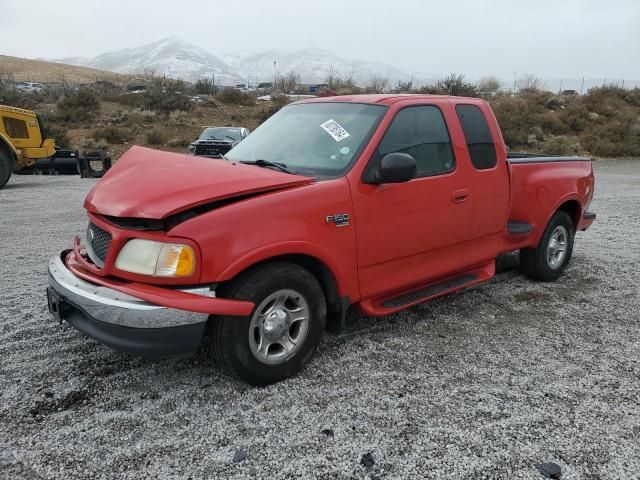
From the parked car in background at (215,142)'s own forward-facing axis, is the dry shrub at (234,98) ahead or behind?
behind

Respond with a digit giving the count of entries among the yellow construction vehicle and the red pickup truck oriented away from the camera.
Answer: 0

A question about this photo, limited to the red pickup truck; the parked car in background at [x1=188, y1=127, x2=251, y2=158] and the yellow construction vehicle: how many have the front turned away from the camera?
0

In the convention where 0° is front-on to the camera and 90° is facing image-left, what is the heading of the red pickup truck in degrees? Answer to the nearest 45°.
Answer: approximately 45°

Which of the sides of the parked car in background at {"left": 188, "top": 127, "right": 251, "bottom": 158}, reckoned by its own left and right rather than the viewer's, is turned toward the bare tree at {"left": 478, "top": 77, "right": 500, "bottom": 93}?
back

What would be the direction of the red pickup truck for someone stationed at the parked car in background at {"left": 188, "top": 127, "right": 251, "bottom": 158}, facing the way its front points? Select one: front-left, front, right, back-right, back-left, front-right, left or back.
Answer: front-left

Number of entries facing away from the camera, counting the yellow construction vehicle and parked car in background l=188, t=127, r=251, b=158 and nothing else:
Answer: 0

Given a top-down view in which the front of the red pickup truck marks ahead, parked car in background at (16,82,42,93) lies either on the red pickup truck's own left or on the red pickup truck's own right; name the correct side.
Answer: on the red pickup truck's own right

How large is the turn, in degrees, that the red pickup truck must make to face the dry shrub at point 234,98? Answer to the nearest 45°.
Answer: approximately 135° to its right

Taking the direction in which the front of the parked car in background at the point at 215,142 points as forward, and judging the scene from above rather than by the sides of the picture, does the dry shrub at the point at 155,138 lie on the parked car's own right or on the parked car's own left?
on the parked car's own right
